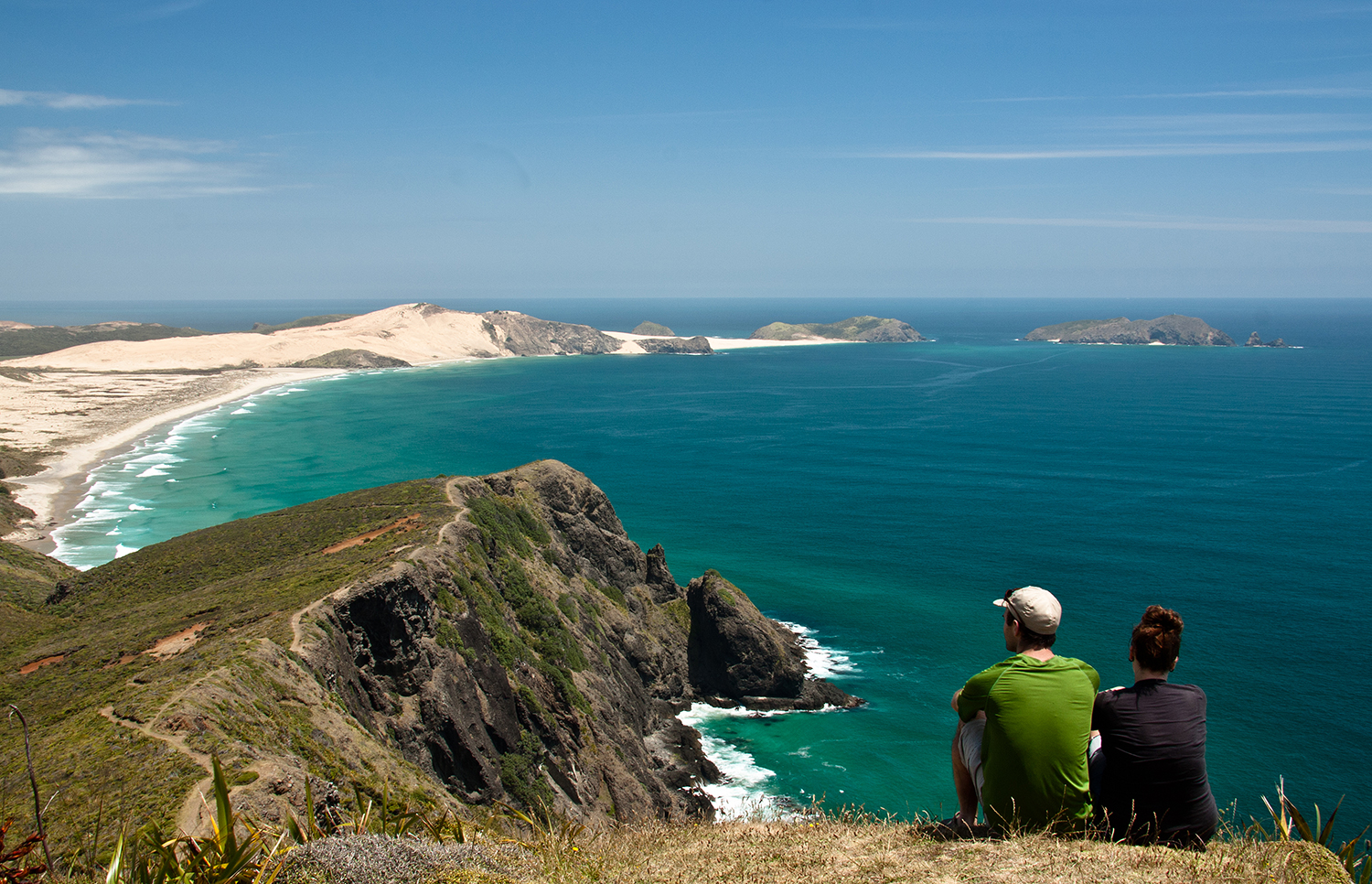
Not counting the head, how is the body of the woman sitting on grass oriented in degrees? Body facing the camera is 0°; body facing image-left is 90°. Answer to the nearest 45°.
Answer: approximately 180°

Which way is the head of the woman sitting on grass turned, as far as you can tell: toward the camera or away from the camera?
away from the camera

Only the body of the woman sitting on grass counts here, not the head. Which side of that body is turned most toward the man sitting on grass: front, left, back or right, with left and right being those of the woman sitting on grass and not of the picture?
left

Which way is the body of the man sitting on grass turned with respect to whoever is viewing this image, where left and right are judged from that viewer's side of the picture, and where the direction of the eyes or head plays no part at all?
facing away from the viewer and to the left of the viewer

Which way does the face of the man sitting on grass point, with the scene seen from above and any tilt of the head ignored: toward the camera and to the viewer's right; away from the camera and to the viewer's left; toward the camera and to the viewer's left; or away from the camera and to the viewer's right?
away from the camera and to the viewer's left

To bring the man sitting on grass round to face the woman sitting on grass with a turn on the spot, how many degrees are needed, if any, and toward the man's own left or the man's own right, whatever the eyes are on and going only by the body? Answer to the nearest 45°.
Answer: approximately 135° to the man's own right

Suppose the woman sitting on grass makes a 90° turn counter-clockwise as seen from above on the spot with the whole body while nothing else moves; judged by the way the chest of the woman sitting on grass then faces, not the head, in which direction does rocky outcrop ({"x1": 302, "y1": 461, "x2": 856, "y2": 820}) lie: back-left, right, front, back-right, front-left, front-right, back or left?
front-right

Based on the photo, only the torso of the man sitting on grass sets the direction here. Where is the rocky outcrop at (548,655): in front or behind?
in front
